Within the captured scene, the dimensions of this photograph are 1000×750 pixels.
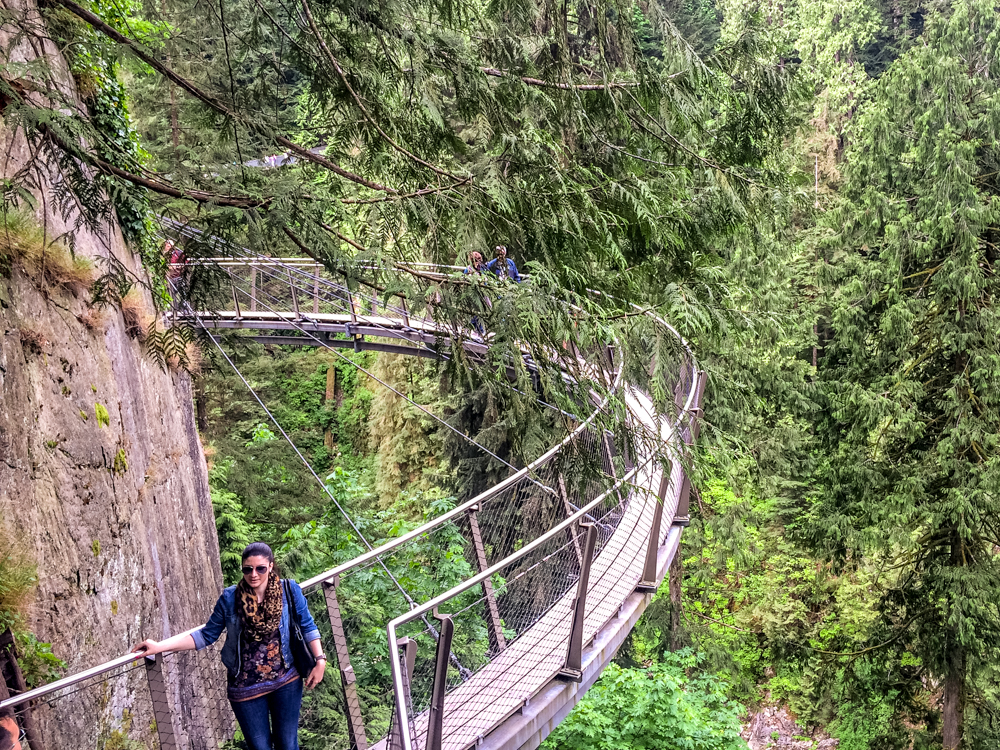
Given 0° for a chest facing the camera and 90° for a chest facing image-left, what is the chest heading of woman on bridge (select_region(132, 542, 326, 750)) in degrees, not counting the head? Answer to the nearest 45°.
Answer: approximately 0°

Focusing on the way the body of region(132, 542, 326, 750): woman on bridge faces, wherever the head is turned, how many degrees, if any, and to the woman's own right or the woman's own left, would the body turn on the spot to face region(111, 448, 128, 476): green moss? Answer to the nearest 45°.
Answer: approximately 180°

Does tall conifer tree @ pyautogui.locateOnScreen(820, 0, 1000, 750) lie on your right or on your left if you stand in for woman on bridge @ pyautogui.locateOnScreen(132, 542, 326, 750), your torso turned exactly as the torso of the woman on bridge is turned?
on your left

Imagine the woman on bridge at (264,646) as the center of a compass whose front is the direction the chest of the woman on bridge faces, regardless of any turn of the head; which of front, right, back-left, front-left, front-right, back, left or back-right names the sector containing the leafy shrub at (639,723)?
back-left

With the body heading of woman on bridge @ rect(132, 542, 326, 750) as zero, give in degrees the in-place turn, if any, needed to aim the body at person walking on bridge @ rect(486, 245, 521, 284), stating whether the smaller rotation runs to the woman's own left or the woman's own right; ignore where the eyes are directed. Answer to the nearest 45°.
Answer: approximately 135° to the woman's own left
